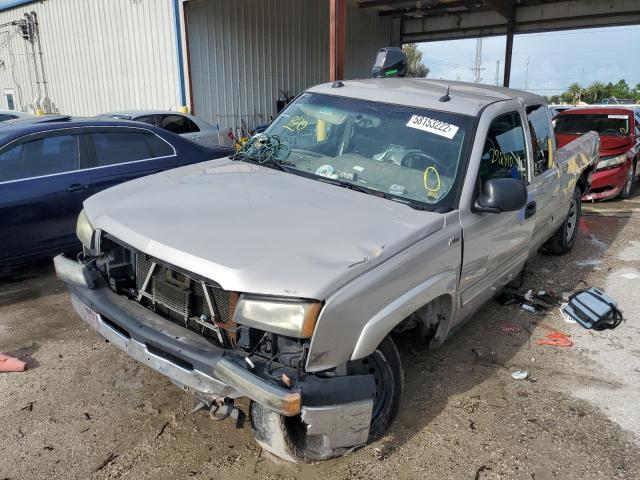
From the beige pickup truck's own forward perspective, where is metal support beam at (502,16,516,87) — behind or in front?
behind

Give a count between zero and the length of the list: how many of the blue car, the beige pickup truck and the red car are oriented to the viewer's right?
0

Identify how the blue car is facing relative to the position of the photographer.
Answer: facing the viewer and to the left of the viewer

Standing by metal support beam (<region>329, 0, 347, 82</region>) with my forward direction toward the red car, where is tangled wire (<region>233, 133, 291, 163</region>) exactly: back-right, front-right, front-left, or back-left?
back-right

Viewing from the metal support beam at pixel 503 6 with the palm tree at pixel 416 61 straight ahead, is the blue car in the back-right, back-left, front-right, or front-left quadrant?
back-left

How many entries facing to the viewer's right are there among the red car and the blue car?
0

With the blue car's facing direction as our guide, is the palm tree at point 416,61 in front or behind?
behind

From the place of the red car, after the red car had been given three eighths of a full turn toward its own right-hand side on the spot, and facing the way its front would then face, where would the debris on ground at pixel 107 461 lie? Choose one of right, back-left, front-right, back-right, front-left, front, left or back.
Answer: back

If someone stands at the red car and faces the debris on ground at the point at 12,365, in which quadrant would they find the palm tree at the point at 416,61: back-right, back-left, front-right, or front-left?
back-right

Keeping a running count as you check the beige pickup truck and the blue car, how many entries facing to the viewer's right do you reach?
0

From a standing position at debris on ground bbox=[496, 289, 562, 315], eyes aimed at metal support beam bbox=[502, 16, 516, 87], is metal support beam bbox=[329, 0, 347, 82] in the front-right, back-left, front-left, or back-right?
front-left

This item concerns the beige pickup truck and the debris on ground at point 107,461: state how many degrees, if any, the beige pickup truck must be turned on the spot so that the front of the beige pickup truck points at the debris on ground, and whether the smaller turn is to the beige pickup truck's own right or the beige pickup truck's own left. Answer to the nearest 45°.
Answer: approximately 45° to the beige pickup truck's own right
